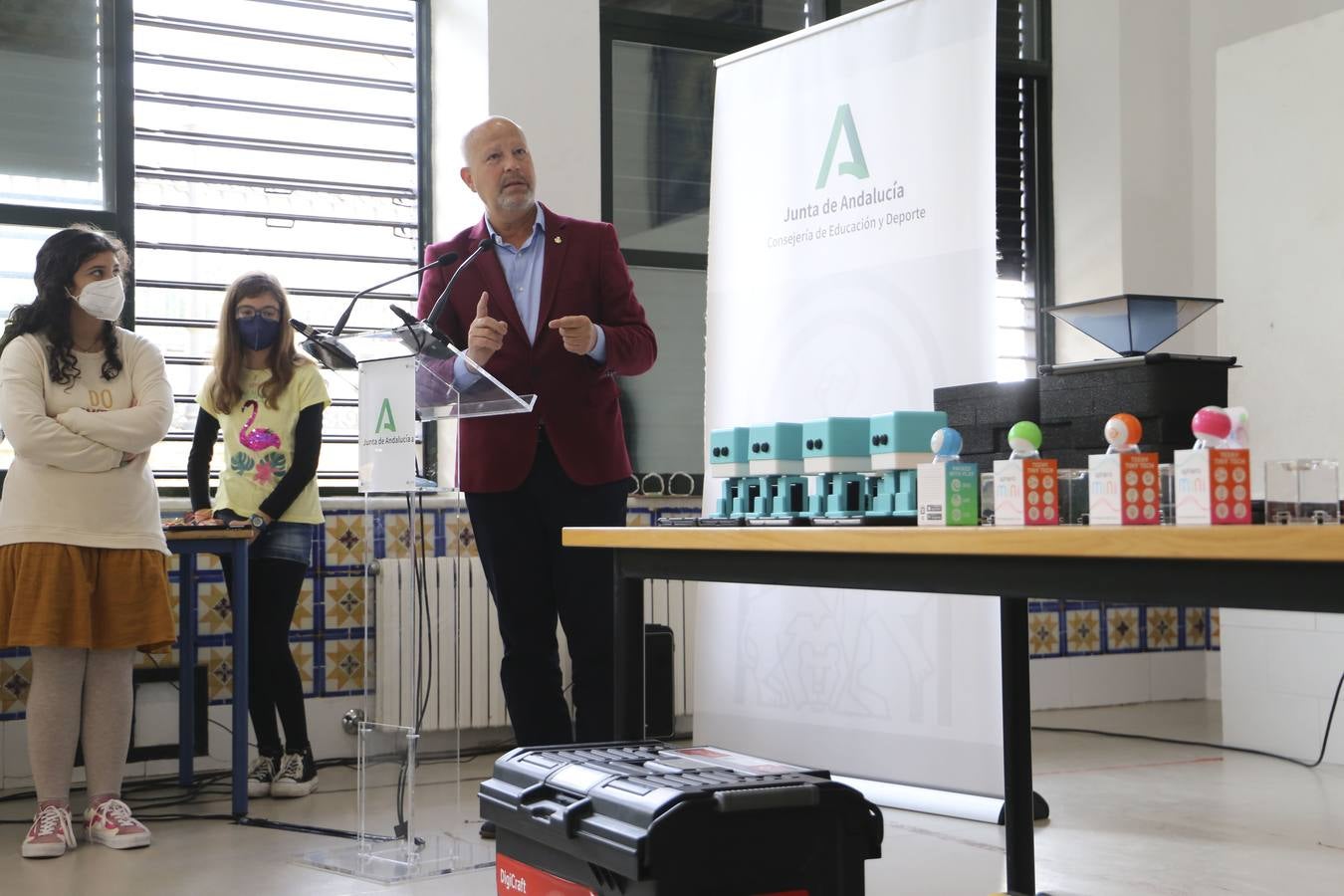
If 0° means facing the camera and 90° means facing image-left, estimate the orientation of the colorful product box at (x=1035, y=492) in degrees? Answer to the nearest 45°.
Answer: approximately 45°

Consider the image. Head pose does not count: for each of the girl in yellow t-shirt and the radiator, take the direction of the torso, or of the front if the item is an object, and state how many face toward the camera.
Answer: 2

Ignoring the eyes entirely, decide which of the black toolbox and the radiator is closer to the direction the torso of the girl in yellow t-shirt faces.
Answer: the black toolbox

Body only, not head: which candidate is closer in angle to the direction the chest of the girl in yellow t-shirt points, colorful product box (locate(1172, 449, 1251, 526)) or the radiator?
the colorful product box

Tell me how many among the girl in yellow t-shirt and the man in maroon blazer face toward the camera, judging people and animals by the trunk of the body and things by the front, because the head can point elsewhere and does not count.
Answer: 2

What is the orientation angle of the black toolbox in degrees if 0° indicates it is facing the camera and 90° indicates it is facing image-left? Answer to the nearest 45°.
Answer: approximately 45°

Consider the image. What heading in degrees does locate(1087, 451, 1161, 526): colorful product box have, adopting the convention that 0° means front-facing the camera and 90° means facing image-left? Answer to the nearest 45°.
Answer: approximately 45°
